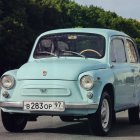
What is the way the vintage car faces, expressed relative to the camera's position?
facing the viewer and to the left of the viewer
